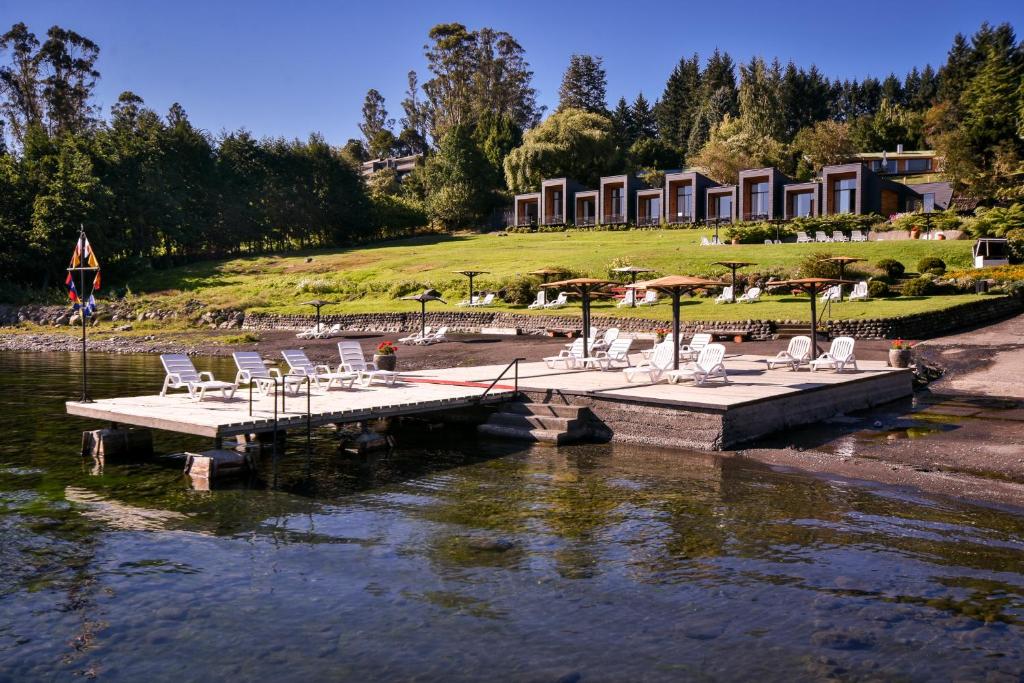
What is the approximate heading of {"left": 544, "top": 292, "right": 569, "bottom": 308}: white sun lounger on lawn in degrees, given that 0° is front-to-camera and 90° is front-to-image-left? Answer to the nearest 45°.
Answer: approximately 45°

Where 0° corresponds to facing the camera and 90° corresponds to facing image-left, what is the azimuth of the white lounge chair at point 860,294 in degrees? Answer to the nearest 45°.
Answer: approximately 45°

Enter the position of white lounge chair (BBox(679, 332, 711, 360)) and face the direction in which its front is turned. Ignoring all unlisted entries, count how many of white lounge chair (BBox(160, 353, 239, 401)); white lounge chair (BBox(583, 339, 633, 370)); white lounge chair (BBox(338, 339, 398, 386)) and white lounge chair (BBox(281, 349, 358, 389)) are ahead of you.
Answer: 4

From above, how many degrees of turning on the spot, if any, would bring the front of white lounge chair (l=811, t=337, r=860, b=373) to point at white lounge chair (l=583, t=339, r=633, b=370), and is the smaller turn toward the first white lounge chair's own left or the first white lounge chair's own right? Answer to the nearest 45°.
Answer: approximately 45° to the first white lounge chair's own right

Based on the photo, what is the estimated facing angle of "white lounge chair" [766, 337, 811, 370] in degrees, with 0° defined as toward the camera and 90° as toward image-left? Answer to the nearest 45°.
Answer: approximately 45°

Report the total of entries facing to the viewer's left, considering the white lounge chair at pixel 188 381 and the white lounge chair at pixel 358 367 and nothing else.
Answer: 0

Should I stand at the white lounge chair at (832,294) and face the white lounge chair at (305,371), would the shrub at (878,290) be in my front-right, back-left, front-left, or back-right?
back-left

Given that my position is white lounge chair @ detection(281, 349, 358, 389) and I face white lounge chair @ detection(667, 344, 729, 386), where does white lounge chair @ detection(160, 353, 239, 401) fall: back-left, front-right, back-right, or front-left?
back-right

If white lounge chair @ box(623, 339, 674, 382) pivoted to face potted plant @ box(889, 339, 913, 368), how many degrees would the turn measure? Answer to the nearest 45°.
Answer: approximately 180°

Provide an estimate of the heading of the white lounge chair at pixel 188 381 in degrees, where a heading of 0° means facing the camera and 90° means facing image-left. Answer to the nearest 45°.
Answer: approximately 315°

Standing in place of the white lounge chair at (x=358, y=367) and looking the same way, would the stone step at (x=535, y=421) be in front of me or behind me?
in front
